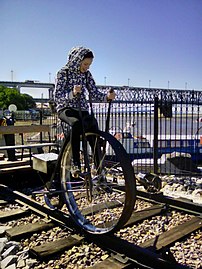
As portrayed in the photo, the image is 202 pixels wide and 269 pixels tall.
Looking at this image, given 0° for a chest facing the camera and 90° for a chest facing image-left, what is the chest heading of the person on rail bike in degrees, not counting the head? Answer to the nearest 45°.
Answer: approximately 315°

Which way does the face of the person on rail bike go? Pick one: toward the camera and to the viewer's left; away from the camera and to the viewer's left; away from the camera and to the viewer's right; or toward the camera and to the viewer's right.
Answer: toward the camera and to the viewer's right

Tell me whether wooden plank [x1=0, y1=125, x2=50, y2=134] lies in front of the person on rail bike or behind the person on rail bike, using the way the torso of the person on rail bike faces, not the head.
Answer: behind
